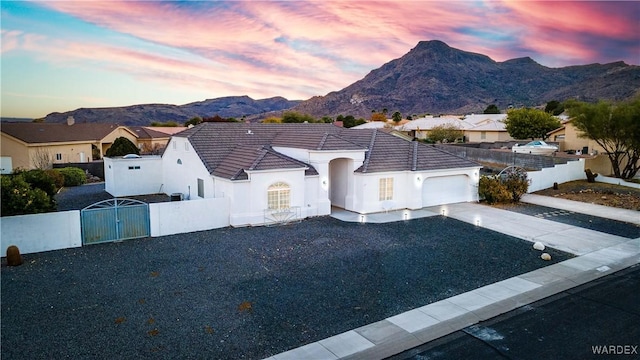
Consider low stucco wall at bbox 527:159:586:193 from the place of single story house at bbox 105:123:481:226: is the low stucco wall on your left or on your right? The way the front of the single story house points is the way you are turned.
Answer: on your left

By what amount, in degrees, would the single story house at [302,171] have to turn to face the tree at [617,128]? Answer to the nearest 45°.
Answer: approximately 45° to its left

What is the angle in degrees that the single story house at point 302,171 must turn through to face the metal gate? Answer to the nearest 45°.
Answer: approximately 90° to its right

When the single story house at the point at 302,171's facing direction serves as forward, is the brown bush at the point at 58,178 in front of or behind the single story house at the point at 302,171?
behind

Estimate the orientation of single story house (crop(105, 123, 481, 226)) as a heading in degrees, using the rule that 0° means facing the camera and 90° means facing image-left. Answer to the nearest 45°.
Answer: approximately 315°

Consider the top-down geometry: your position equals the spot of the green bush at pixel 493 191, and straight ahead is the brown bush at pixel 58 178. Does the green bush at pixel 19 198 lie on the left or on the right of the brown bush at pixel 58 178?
left

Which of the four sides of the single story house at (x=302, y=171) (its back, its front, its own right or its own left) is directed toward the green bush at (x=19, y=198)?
right

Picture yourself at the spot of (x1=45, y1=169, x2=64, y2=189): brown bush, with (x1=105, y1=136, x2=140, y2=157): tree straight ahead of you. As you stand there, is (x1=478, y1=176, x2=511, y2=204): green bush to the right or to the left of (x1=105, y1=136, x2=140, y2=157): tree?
right

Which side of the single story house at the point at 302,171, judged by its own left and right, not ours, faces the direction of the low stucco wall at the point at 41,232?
right

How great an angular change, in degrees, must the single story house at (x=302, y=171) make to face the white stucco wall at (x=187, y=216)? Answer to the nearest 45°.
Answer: approximately 90° to its right

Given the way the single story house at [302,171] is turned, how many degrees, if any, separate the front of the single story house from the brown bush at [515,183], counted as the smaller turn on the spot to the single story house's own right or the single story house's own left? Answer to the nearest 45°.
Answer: approximately 45° to the single story house's own left

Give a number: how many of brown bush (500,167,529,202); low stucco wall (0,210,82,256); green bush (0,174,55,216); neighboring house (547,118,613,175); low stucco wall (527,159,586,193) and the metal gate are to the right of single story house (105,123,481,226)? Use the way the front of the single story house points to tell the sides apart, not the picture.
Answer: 3
